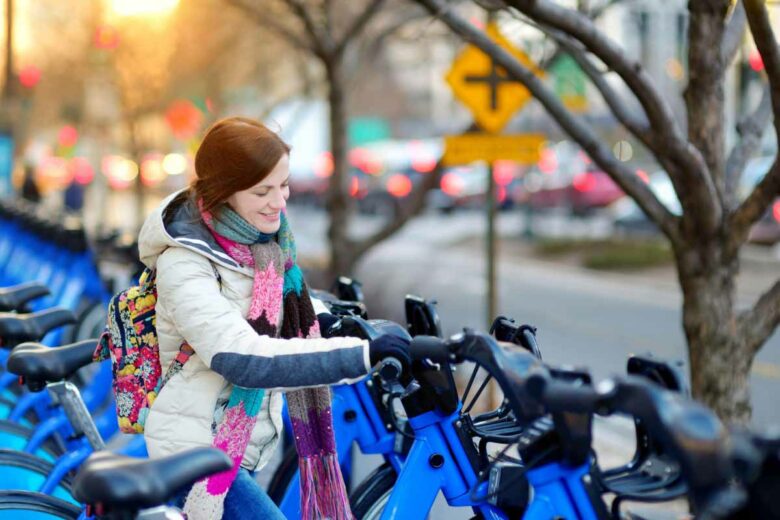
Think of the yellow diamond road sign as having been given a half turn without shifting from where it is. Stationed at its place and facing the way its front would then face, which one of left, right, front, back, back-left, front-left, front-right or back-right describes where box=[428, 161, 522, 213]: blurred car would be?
front

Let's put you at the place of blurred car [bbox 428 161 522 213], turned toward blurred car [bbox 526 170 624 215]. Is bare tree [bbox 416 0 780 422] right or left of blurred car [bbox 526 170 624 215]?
right

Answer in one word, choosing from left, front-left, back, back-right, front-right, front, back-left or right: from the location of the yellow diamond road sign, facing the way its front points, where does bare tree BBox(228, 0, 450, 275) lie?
back-right

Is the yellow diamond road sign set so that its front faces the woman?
yes

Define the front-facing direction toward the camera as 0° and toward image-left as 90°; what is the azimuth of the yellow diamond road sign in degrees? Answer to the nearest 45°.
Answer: approximately 0°

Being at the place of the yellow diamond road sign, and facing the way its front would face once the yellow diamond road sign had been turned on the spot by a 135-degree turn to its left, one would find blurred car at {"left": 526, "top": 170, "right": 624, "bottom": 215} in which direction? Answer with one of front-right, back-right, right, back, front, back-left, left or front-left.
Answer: front-left

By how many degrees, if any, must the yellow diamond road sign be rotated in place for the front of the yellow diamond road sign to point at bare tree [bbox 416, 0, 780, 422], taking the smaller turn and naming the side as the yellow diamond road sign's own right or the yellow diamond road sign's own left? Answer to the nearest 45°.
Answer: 0° — it already faces it
